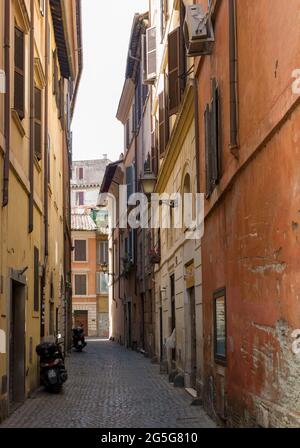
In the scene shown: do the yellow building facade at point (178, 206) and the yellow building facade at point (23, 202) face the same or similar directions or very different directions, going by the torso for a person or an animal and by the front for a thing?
very different directions

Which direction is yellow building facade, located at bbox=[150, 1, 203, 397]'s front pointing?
to the viewer's left

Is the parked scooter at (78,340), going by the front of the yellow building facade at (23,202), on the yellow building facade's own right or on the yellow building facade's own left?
on the yellow building facade's own left

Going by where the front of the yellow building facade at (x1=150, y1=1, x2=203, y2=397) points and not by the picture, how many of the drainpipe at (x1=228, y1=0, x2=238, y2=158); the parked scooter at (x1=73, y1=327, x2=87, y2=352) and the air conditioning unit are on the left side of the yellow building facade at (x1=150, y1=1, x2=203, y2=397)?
2

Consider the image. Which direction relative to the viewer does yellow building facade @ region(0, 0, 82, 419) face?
to the viewer's right

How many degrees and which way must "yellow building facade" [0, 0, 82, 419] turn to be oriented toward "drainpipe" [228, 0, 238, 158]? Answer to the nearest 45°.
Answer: approximately 45° to its right

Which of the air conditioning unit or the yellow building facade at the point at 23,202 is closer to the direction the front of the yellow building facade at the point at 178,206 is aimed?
the yellow building facade

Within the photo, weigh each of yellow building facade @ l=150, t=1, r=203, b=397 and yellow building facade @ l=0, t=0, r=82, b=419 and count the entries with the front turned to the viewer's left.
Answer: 1

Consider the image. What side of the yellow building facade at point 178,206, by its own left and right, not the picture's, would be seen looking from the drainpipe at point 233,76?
left
